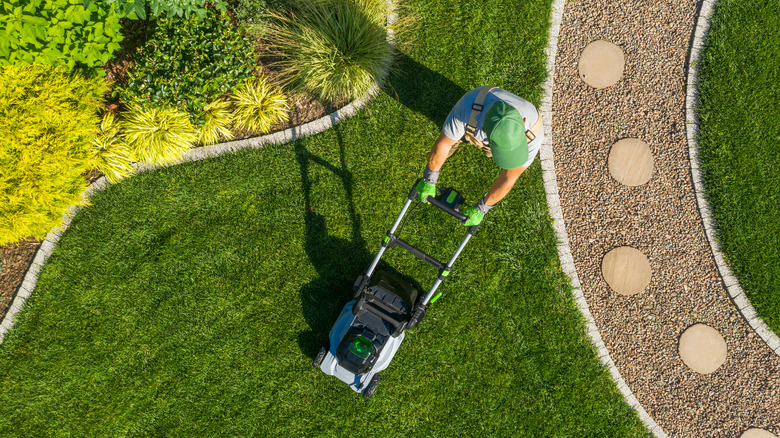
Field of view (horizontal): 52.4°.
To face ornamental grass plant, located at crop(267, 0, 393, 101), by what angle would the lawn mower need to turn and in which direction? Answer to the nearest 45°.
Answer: approximately 90° to its right

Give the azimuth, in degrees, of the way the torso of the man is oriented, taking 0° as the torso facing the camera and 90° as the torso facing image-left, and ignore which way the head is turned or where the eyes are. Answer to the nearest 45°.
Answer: approximately 45°

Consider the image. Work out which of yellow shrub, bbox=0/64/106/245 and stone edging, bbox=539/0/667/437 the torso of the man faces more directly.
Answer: the yellow shrub

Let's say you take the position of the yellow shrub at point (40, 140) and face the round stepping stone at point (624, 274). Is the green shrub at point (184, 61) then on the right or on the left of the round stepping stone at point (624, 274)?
left

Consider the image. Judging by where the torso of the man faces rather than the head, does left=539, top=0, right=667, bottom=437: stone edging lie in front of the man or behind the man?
behind

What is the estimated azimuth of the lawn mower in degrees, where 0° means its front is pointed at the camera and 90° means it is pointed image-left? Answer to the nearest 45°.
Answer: approximately 45°

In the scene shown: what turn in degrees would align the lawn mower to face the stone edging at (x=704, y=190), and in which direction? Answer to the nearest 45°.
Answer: approximately 180°
